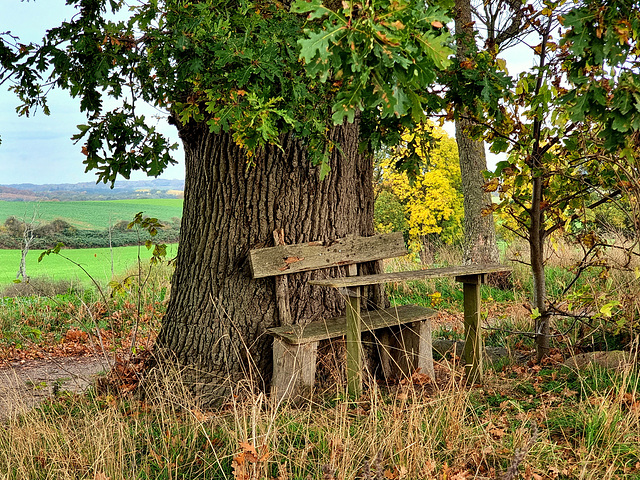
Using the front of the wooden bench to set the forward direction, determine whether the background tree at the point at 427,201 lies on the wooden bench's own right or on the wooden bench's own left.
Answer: on the wooden bench's own left

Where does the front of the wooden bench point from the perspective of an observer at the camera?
facing the viewer and to the right of the viewer

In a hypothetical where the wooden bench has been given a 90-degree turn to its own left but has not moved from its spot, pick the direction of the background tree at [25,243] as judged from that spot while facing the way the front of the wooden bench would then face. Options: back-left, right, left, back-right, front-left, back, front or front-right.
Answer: left
